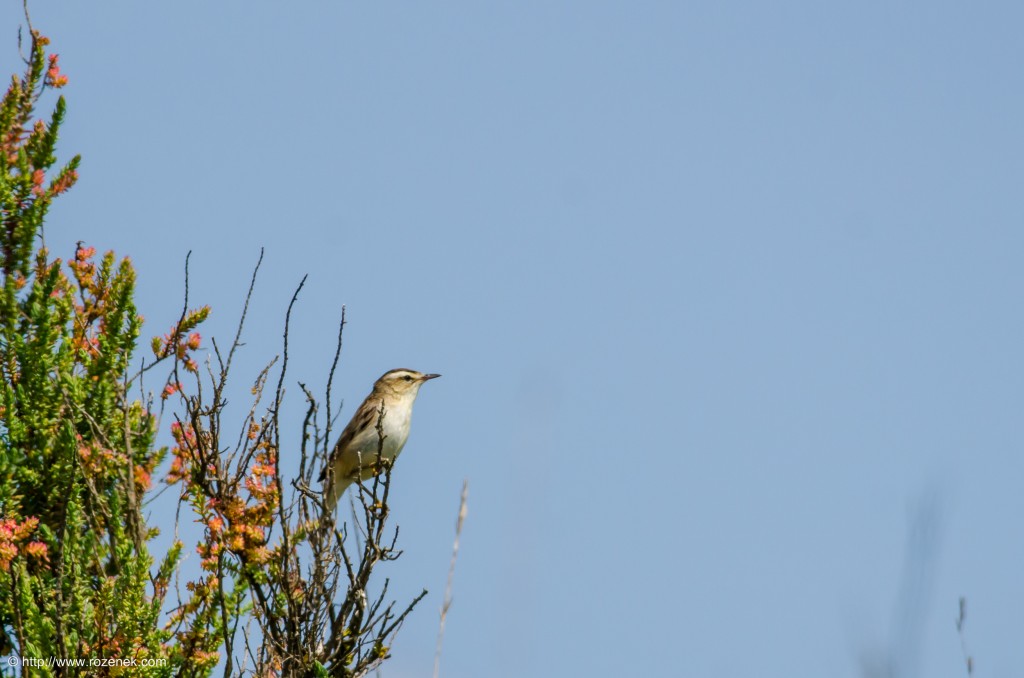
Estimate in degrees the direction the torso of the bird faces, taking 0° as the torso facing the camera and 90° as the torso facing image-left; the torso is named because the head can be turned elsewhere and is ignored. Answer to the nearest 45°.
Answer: approximately 270°
